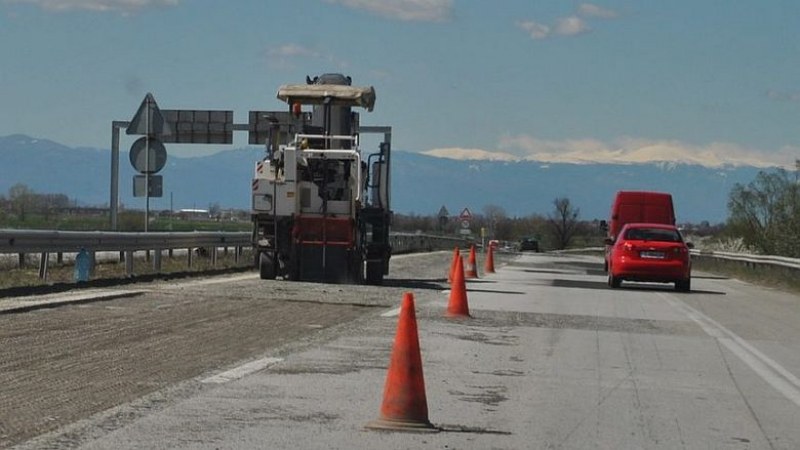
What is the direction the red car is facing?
away from the camera

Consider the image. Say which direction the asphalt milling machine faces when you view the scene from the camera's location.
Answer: facing away from the viewer

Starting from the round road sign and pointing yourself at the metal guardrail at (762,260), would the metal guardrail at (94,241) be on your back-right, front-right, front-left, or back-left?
back-right

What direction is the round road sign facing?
away from the camera

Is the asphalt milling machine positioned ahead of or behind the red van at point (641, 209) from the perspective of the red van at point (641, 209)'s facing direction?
behind

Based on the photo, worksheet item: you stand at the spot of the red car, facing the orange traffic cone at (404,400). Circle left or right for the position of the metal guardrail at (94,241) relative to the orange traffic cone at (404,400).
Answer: right

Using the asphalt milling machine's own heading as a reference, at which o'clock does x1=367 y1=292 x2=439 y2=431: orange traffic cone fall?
The orange traffic cone is roughly at 6 o'clock from the asphalt milling machine.

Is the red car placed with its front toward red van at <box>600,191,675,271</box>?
yes

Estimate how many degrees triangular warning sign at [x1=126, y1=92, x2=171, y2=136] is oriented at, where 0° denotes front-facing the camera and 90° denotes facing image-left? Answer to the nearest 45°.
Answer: approximately 180°
